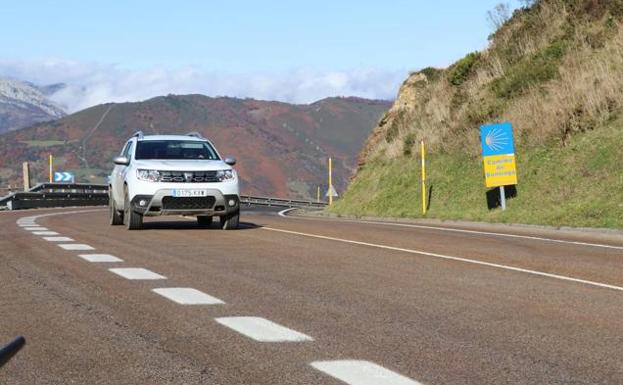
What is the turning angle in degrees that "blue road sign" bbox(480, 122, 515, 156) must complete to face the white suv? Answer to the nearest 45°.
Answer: approximately 45° to its right

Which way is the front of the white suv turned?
toward the camera

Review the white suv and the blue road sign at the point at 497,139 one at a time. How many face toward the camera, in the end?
2

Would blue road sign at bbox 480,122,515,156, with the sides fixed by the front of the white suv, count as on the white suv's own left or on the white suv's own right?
on the white suv's own left
